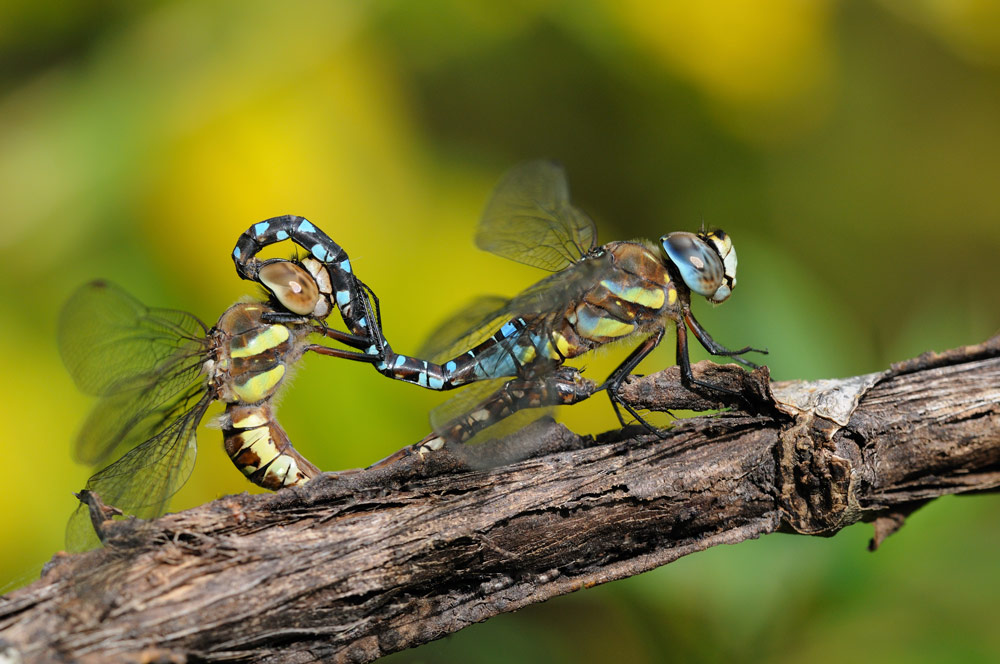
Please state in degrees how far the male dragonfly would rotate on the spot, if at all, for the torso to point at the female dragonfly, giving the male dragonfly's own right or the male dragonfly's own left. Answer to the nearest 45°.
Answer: approximately 180°

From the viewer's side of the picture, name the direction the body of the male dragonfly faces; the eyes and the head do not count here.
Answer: to the viewer's right
